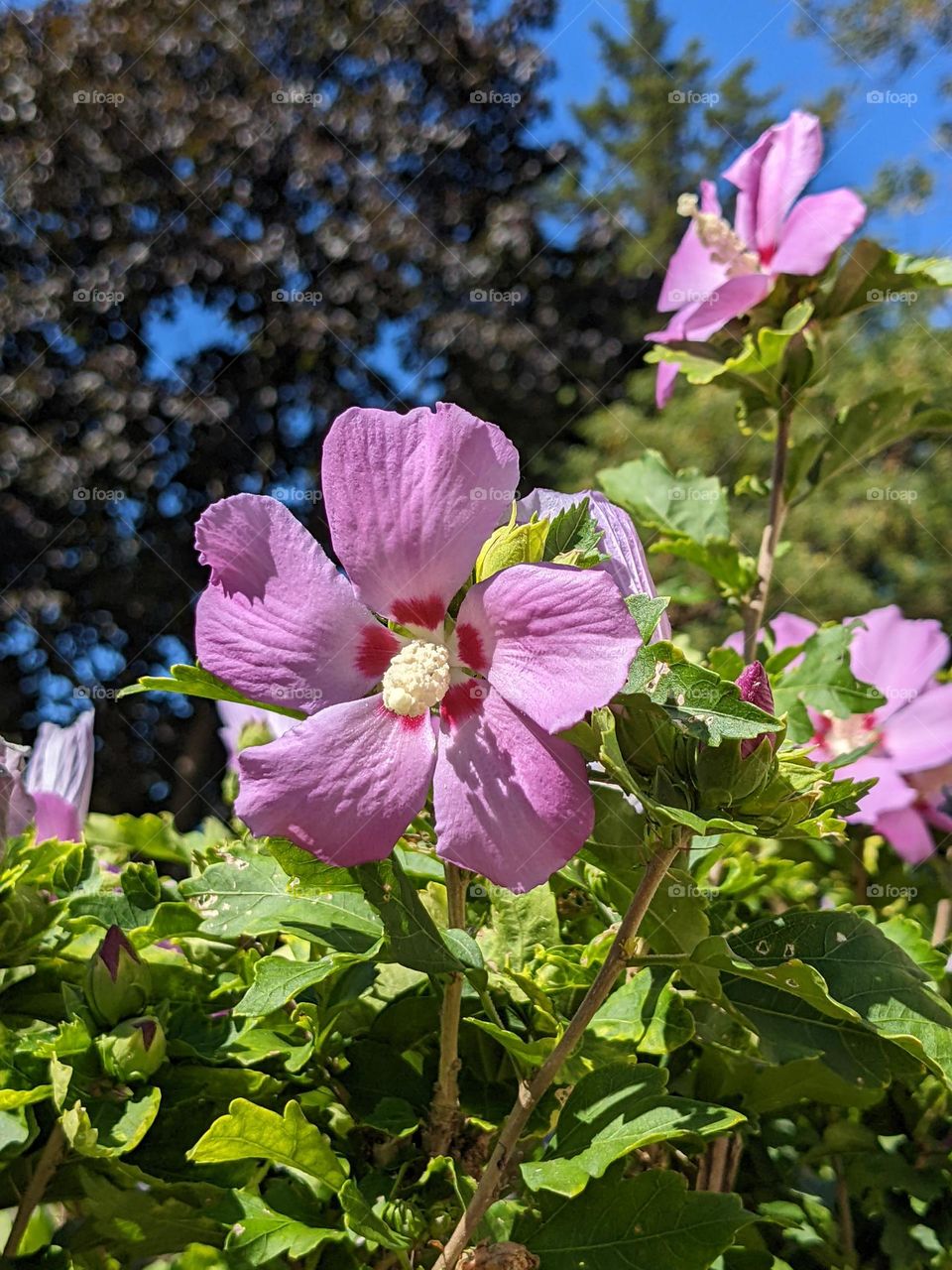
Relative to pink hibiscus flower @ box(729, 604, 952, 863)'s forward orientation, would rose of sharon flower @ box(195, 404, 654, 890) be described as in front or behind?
in front

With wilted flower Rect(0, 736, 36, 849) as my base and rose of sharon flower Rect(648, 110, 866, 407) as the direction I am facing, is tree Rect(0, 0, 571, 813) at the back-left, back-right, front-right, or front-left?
front-left

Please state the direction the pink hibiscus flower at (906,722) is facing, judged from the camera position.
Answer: facing the viewer and to the left of the viewer

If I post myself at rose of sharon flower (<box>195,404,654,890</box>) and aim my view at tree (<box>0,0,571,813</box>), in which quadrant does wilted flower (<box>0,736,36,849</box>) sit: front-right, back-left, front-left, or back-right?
front-left

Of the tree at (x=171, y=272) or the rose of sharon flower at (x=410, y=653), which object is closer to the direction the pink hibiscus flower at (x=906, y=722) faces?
the rose of sharon flower

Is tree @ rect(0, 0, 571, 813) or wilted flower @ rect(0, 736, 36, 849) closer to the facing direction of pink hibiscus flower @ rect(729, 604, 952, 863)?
the wilted flower

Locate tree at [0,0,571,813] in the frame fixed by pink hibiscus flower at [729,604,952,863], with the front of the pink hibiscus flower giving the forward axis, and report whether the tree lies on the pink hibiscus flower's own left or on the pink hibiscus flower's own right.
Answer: on the pink hibiscus flower's own right
